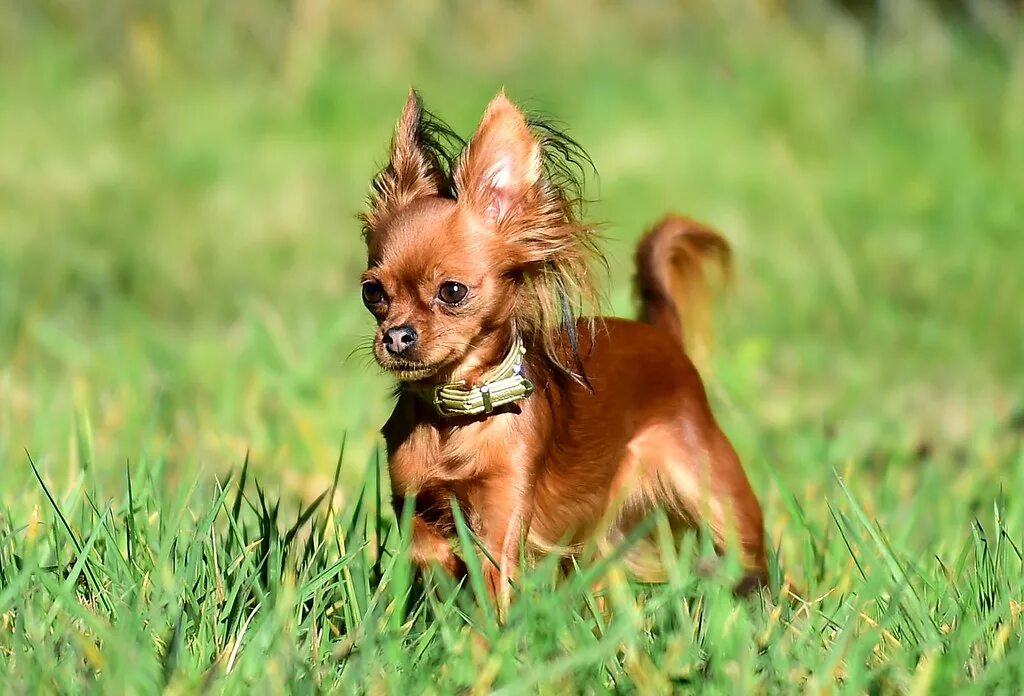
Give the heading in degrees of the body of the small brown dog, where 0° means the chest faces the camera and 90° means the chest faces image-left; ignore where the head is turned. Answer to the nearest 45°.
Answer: approximately 45°
